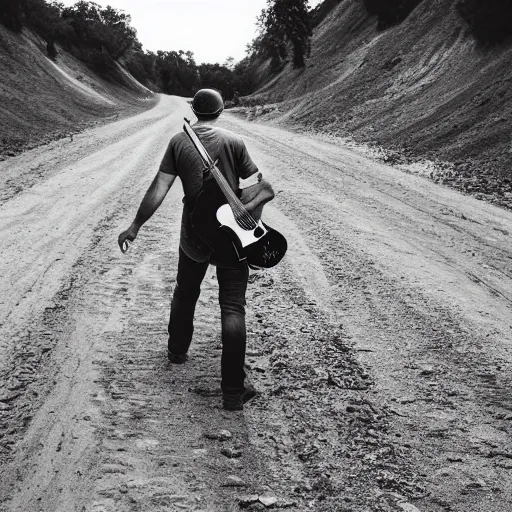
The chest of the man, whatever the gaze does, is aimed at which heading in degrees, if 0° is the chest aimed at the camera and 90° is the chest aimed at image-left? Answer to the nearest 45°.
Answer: approximately 180°

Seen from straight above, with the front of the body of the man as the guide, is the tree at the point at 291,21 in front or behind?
in front
